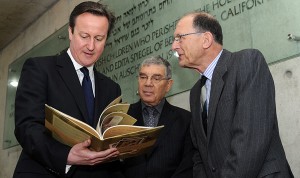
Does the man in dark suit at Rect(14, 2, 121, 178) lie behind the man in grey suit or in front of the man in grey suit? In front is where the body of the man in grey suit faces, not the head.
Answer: in front

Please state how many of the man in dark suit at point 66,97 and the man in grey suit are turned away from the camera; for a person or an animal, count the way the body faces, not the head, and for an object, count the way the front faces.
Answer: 0

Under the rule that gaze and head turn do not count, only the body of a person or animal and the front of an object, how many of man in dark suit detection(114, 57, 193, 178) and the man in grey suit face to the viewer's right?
0

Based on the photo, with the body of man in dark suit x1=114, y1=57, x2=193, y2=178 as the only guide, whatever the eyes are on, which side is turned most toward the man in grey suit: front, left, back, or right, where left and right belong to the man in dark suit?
left

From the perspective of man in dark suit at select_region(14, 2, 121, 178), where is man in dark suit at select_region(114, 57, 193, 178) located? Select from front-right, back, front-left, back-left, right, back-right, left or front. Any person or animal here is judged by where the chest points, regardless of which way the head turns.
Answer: left

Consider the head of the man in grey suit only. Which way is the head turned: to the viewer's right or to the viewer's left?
to the viewer's left

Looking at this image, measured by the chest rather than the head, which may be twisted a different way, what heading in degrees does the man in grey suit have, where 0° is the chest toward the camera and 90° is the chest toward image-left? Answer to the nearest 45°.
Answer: approximately 45°

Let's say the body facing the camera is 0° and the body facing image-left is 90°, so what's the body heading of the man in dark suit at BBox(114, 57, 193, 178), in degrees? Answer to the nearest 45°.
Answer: approximately 45°
